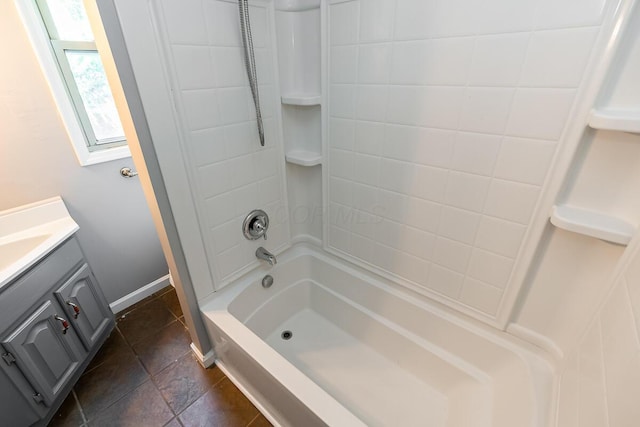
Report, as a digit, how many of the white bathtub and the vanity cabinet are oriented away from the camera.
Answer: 0

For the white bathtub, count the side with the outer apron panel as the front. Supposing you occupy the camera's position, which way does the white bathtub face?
facing the viewer and to the left of the viewer

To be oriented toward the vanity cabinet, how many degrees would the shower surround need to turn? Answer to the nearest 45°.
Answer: approximately 45° to its right

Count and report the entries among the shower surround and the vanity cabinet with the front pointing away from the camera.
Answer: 0

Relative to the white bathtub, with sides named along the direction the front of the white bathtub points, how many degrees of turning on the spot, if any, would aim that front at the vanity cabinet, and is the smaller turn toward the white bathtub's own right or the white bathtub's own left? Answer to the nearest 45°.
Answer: approximately 45° to the white bathtub's own right

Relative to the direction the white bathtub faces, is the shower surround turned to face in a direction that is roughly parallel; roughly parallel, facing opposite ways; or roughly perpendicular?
roughly parallel

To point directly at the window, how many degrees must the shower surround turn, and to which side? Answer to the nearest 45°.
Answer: approximately 45° to its right

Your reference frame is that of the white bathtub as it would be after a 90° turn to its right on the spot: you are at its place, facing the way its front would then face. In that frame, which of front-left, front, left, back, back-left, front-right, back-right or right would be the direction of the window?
front-left
